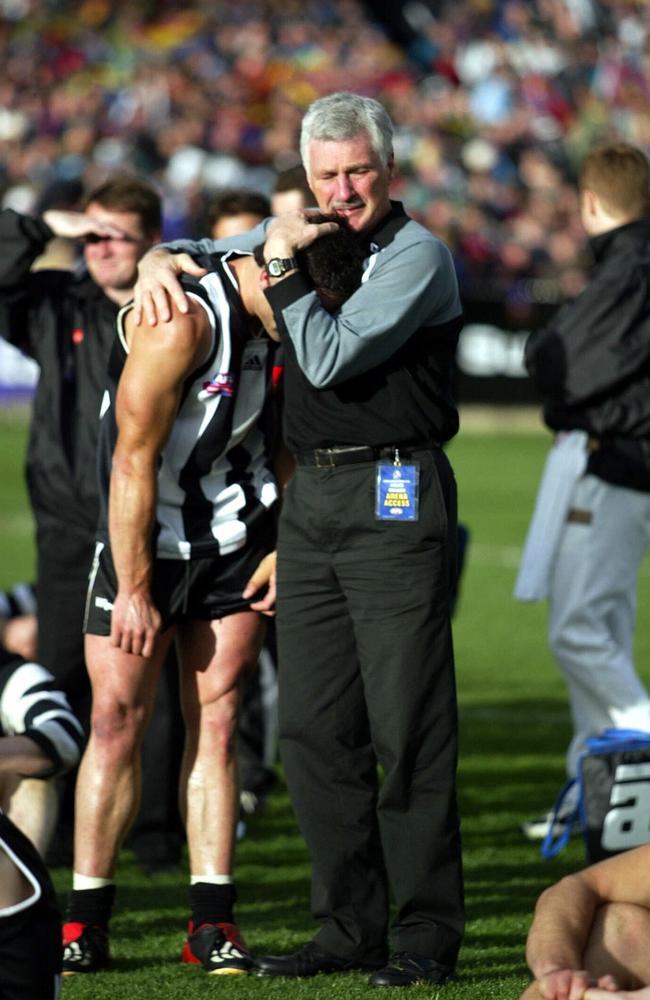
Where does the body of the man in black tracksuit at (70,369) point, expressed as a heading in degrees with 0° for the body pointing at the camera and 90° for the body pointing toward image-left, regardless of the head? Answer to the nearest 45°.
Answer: approximately 45°

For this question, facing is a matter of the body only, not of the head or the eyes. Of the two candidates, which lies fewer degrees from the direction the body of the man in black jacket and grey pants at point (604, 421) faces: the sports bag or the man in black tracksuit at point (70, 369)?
the man in black tracksuit

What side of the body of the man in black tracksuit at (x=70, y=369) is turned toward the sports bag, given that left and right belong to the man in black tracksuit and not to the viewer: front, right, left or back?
left

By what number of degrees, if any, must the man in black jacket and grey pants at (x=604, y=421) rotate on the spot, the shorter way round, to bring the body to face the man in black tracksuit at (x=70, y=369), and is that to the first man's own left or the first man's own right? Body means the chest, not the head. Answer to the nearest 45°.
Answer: approximately 45° to the first man's own left

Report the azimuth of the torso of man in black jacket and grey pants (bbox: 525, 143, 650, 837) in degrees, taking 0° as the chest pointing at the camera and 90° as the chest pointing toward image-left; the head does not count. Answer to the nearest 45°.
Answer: approximately 135°

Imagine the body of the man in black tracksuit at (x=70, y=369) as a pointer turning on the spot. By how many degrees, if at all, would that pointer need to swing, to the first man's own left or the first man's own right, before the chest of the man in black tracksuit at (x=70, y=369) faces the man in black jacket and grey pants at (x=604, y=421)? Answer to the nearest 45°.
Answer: approximately 135° to the first man's own left
